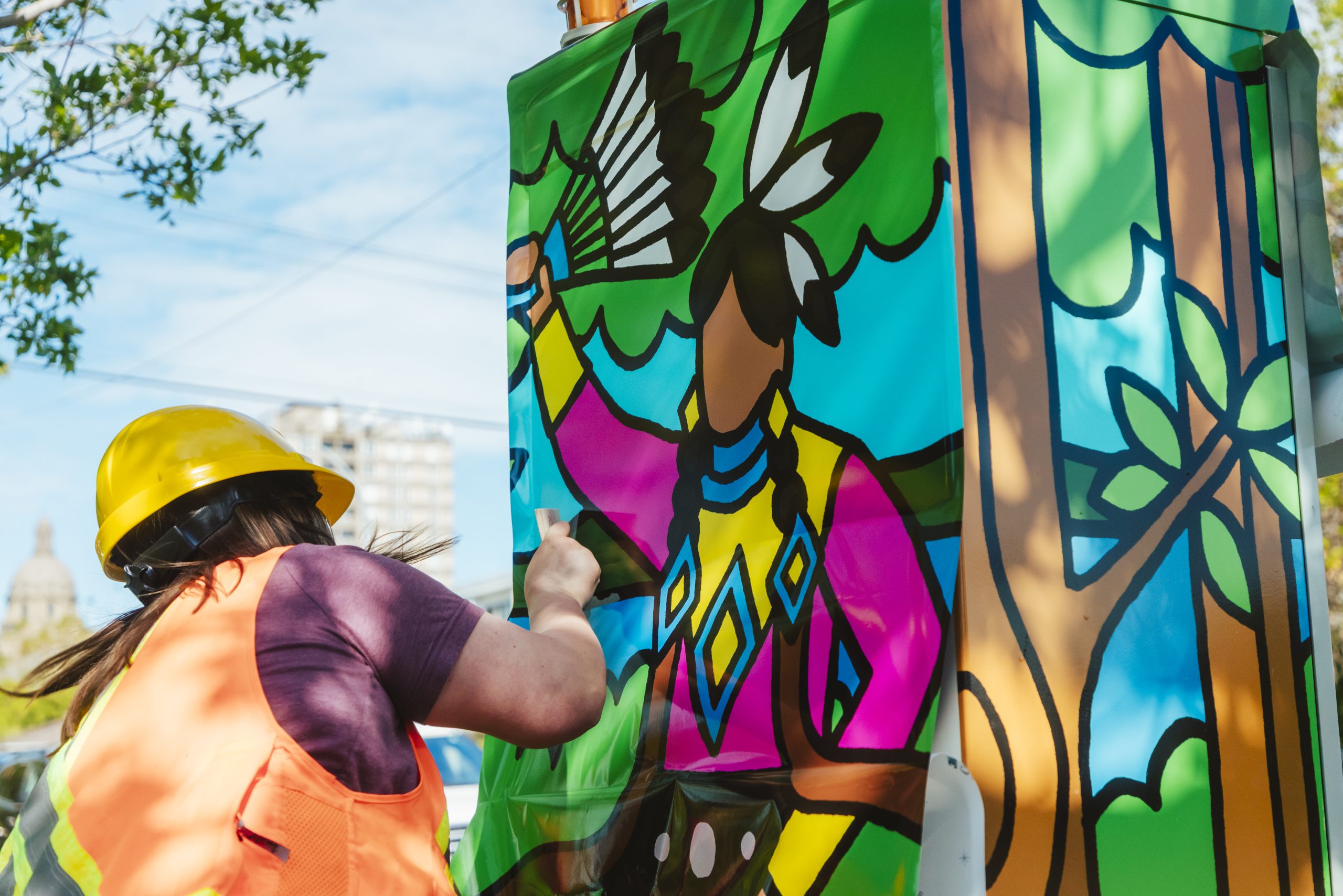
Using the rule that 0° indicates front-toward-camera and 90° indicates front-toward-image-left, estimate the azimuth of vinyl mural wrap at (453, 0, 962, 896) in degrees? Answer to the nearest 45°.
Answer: approximately 0°

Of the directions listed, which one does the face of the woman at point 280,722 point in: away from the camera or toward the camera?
away from the camera

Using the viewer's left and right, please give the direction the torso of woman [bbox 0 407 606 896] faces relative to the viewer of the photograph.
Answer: facing away from the viewer and to the right of the viewer

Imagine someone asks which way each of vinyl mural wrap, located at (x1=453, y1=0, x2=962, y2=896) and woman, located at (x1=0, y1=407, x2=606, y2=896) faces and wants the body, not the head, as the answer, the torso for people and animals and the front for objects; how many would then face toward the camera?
1

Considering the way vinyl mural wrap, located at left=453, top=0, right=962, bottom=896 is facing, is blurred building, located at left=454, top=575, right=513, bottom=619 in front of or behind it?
behind

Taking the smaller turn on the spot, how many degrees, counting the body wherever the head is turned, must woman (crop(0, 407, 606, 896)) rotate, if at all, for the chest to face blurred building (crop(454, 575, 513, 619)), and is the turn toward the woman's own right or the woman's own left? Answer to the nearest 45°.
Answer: approximately 45° to the woman's own left

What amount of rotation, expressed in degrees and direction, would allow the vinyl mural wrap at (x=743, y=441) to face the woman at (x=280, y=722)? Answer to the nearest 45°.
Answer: approximately 45° to its right

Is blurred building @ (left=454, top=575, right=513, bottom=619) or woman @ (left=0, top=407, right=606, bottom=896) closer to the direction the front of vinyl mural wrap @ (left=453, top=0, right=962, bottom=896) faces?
the woman
